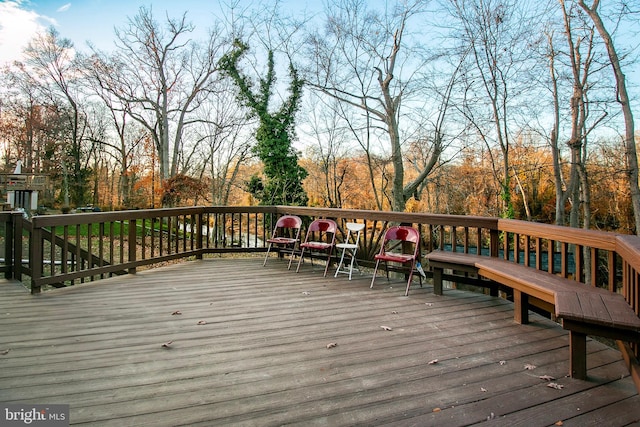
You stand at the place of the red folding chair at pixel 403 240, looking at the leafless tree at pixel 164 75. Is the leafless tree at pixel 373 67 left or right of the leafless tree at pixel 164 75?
right

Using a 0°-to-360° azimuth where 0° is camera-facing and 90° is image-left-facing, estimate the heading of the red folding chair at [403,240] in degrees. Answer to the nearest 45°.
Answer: approximately 45°

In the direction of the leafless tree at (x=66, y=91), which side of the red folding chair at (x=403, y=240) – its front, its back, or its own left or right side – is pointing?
right

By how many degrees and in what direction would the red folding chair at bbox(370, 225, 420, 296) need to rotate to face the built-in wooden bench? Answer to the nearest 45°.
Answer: approximately 90° to its left

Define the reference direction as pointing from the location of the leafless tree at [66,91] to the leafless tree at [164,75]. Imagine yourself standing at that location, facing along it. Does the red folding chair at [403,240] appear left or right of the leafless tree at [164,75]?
right

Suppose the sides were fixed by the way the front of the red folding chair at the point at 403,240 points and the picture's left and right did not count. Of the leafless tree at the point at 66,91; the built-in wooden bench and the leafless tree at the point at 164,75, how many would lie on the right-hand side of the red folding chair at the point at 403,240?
2

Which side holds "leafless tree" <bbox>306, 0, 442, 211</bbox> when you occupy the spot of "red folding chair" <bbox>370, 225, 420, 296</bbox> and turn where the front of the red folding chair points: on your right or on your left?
on your right

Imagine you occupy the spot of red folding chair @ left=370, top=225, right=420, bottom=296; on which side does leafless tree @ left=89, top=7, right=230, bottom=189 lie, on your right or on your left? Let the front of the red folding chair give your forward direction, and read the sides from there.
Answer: on your right
